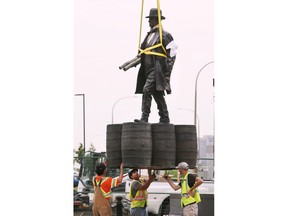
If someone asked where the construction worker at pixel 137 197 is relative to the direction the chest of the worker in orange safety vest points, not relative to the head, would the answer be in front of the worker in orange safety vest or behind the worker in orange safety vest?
in front

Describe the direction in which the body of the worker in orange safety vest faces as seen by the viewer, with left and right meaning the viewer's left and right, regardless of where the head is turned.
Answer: facing away from the viewer and to the right of the viewer

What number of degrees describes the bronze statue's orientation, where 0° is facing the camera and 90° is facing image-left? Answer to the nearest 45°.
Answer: approximately 45°

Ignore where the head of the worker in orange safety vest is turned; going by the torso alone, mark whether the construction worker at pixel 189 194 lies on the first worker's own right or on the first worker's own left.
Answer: on the first worker's own right

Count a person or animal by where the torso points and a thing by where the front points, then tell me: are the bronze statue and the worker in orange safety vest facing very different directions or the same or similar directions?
very different directions
